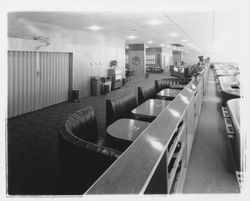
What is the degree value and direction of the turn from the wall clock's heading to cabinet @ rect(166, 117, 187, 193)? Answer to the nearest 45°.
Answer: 0° — it already faces it

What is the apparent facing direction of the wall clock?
toward the camera

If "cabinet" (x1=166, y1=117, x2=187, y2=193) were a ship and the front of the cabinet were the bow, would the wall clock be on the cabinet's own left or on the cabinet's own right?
on the cabinet's own left

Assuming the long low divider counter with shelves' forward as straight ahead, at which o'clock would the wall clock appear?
The wall clock is roughly at 9 o'clock from the long low divider counter with shelves.

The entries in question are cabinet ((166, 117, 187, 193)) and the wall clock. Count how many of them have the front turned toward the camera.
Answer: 1

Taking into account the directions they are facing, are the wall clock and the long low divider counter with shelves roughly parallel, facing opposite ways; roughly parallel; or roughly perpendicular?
roughly perpendicular
